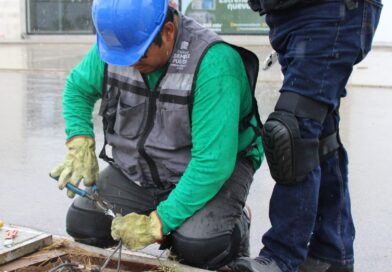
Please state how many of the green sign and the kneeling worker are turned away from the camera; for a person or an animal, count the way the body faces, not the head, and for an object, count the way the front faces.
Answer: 0

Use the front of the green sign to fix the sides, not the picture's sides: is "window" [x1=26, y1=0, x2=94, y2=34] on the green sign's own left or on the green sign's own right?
on the green sign's own right

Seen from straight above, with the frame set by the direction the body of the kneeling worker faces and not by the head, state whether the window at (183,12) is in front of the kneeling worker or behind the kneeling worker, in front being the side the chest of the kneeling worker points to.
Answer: behind

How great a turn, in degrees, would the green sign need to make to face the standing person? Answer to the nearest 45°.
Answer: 0° — it already faces them

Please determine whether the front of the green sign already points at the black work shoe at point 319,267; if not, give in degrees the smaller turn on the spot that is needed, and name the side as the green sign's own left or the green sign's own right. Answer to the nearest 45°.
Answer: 0° — it already faces it

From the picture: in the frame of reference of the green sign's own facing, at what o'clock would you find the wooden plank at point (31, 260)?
The wooden plank is roughly at 12 o'clock from the green sign.

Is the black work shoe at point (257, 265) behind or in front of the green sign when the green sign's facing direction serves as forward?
in front
